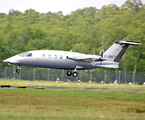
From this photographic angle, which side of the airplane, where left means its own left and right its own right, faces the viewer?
left
